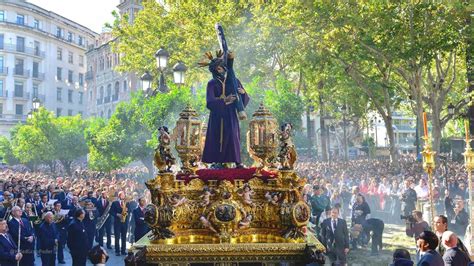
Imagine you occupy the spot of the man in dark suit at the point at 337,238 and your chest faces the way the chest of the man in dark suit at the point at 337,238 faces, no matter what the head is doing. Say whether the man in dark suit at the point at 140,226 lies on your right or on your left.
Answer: on your right

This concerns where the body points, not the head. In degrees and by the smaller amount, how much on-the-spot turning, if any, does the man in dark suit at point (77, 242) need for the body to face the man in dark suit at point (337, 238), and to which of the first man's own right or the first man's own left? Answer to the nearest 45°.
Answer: approximately 45° to the first man's own left

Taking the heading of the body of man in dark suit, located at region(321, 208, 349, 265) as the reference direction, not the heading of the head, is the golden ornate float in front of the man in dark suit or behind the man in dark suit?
in front

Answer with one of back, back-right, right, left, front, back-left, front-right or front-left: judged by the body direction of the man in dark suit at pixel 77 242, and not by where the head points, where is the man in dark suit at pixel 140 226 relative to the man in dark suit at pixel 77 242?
left

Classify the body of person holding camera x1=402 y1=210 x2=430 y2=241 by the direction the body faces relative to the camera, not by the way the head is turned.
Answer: to the viewer's left

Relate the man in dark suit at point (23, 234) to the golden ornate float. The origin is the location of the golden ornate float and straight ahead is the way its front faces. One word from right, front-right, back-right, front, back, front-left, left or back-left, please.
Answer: back-right

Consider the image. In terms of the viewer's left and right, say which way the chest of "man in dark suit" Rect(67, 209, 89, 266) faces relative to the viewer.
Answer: facing the viewer and to the right of the viewer

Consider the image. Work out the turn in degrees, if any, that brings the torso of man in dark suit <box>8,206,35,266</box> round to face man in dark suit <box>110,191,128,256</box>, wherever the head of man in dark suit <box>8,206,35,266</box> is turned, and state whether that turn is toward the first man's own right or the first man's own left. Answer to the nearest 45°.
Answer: approximately 90° to the first man's own left

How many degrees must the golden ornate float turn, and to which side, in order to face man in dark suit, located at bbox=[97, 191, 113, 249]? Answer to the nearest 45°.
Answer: approximately 135° to its right

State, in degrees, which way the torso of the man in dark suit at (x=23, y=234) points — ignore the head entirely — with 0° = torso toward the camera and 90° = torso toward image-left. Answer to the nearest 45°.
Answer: approximately 315°
